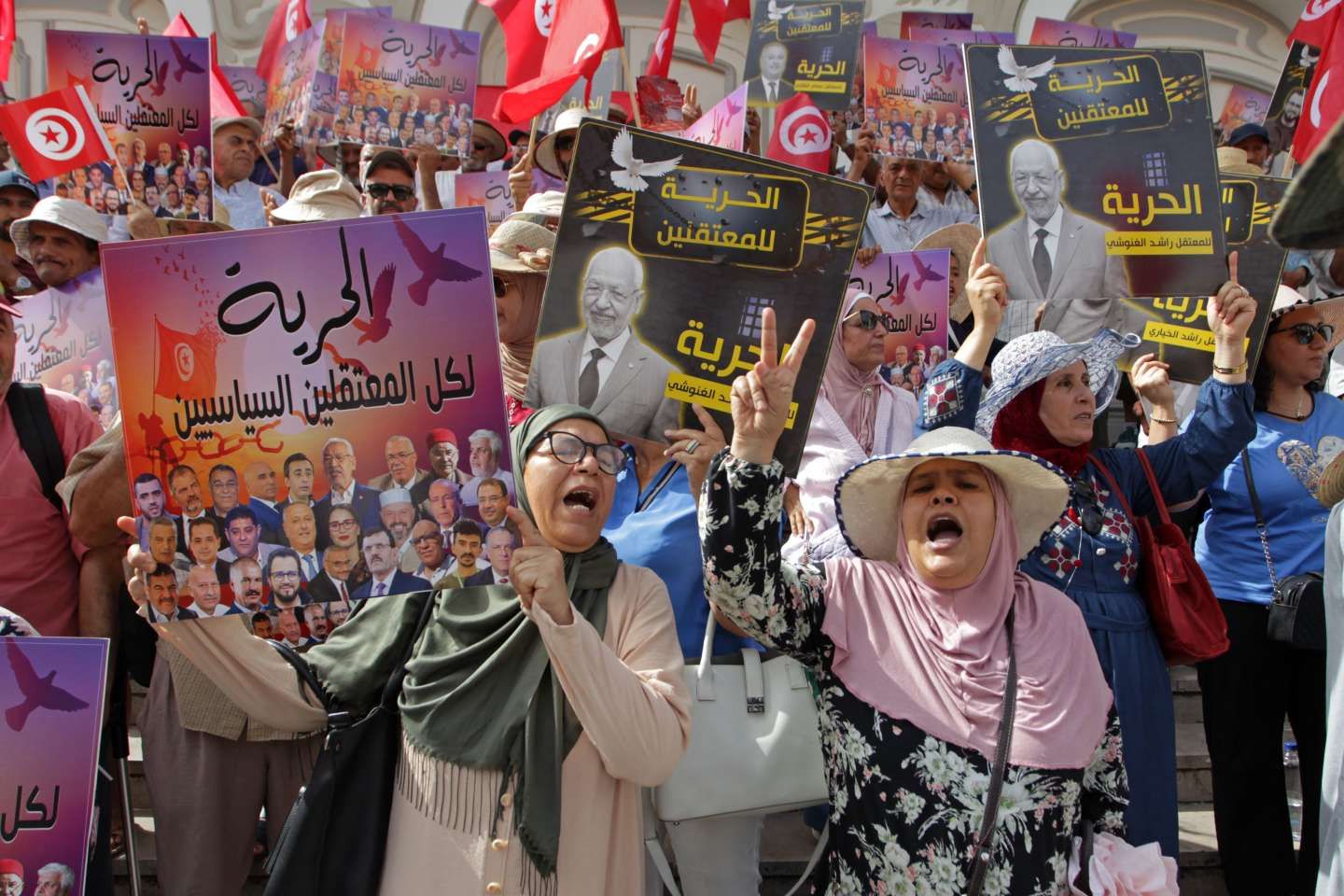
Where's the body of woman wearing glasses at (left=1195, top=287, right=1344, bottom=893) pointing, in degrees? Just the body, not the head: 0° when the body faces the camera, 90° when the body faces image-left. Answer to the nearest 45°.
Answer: approximately 315°

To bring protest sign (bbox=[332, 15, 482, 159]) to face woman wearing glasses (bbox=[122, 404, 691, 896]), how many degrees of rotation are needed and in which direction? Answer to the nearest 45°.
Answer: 0° — it already faces them

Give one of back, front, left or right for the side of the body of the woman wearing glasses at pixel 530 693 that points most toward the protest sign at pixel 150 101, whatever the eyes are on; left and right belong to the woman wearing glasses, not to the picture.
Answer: back

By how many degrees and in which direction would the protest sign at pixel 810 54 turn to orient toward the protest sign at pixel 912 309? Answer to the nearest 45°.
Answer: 0° — it already faces it

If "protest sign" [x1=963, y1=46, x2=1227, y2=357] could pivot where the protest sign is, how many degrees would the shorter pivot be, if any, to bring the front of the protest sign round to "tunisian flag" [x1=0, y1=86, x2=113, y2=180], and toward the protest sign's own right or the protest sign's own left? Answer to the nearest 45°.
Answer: approximately 90° to the protest sign's own right

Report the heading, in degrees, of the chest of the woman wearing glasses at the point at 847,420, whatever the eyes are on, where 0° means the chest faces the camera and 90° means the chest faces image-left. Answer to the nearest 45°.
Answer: approximately 315°

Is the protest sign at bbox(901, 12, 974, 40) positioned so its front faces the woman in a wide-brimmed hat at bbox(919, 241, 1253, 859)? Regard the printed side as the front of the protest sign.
yes
